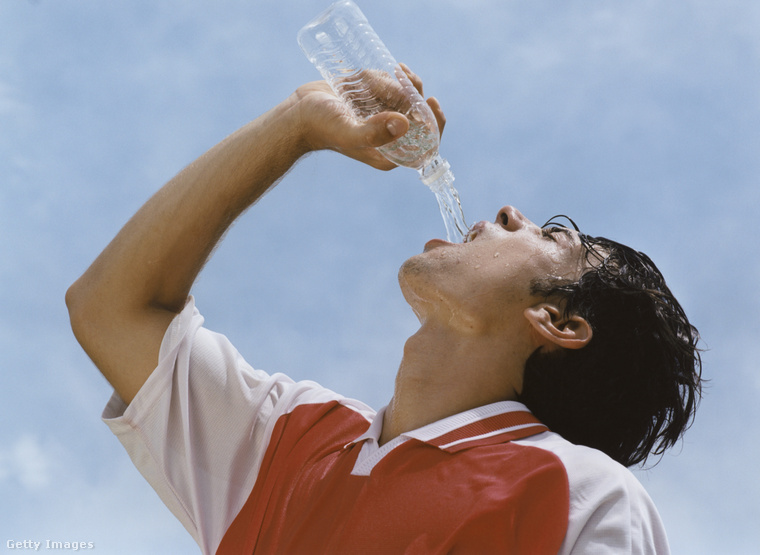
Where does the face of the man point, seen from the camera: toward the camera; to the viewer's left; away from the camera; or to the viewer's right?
to the viewer's left

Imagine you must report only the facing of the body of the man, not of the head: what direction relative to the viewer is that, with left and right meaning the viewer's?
facing the viewer and to the left of the viewer
